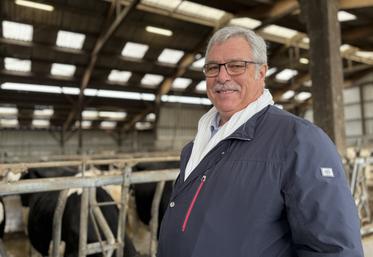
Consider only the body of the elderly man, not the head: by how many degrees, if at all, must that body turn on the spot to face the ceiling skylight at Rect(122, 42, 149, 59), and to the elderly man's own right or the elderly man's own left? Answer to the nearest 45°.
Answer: approximately 135° to the elderly man's own right

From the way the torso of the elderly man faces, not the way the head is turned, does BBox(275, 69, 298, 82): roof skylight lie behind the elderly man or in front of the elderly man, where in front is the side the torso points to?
behind

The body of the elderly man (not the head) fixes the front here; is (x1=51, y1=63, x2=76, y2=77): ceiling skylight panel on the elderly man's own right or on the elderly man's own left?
on the elderly man's own right

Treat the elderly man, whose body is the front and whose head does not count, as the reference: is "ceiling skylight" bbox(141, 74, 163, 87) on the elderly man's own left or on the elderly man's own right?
on the elderly man's own right

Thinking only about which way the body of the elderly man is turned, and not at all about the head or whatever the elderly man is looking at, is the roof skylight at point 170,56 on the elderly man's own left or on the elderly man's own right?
on the elderly man's own right

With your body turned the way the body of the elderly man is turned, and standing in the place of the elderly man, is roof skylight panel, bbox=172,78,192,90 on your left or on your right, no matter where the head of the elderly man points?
on your right

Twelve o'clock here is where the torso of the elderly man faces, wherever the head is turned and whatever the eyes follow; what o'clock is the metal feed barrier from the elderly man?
The metal feed barrier is roughly at 3 o'clock from the elderly man.

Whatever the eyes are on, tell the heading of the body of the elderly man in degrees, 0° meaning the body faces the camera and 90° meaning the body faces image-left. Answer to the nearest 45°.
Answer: approximately 45°
